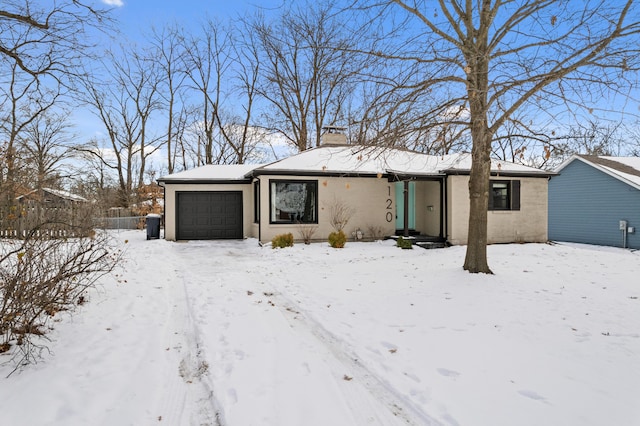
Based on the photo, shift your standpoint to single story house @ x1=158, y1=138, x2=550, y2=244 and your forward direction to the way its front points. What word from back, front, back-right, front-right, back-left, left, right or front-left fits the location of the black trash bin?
right

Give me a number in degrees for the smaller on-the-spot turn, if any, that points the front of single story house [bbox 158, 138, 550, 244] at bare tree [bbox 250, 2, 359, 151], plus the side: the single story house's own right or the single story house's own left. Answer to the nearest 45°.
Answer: approximately 180°

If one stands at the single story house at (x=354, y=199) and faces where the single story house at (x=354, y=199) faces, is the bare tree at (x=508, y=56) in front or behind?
in front

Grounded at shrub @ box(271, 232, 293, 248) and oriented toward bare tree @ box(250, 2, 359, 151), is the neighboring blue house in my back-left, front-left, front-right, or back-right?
front-right

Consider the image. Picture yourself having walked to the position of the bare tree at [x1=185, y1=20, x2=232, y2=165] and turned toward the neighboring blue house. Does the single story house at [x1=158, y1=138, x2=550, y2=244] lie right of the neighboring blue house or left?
right

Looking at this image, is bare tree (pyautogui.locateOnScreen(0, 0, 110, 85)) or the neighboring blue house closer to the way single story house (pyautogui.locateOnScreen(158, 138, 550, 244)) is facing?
the bare tree

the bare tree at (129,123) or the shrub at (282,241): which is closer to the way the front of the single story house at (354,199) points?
the shrub

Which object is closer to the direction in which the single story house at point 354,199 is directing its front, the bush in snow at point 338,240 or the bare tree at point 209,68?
the bush in snow

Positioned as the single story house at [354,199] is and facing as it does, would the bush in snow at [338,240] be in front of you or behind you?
in front

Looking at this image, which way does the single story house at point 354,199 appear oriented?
toward the camera

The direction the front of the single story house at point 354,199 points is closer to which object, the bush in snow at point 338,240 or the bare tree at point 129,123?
the bush in snow

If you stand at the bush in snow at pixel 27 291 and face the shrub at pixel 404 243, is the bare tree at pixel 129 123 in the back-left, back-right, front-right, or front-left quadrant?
front-left

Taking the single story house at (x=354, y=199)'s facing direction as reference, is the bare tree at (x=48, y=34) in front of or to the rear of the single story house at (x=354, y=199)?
in front

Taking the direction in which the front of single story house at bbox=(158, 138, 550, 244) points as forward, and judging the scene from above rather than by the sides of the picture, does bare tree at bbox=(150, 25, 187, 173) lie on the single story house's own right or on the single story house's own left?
on the single story house's own right
